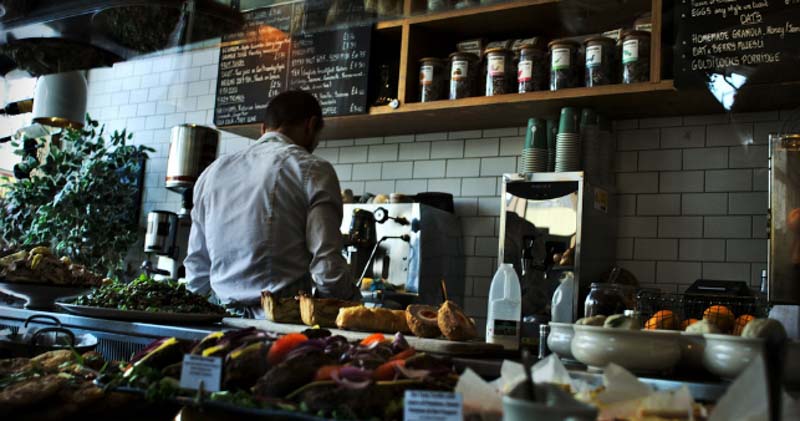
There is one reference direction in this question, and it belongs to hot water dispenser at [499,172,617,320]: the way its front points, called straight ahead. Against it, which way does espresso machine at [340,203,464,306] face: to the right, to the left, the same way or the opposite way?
the same way

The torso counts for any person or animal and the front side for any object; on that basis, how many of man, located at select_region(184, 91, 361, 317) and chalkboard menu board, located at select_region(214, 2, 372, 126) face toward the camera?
1

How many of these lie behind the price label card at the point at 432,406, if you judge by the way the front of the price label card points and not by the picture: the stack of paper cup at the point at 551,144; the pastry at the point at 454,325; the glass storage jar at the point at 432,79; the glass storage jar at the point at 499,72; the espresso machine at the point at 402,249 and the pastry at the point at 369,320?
6

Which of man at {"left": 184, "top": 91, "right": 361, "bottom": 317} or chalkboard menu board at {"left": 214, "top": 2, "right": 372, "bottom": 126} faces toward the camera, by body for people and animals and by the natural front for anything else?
the chalkboard menu board

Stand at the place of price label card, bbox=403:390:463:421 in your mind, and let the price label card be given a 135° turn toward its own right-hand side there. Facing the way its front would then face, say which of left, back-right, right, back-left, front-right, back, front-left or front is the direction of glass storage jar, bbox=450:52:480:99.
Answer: front-right

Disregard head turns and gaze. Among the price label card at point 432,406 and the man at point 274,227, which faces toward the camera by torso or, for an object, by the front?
the price label card

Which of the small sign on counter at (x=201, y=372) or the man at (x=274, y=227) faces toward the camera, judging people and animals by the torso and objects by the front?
the small sign on counter

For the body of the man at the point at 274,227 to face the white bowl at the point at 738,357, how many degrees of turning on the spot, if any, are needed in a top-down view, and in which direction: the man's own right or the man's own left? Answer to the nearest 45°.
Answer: approximately 90° to the man's own right

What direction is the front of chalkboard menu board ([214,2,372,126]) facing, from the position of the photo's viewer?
facing the viewer

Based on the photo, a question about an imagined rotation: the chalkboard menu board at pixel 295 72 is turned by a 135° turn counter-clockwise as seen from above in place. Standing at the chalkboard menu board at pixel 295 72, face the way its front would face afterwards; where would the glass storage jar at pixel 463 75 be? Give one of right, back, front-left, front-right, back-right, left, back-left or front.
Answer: right

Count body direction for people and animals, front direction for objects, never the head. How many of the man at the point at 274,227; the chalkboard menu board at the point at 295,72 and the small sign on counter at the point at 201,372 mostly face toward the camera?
2

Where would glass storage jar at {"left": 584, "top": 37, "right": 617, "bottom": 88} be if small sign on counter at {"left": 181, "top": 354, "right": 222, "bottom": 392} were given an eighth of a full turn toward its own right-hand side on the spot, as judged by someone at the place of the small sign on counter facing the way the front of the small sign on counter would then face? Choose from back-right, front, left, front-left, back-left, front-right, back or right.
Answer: back

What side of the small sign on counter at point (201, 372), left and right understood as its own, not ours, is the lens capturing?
front

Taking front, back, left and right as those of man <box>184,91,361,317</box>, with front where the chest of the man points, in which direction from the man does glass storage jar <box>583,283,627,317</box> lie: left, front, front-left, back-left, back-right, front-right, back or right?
right

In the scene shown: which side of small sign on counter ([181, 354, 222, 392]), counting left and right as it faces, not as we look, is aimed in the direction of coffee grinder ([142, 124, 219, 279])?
back
